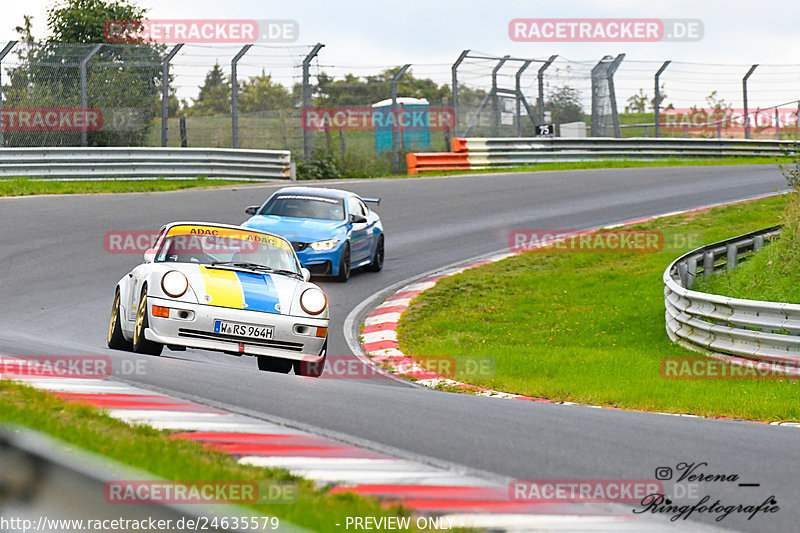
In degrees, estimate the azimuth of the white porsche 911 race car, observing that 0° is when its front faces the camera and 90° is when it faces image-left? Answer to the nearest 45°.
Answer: approximately 0°

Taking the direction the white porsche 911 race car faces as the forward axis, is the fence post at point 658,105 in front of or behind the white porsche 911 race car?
behind

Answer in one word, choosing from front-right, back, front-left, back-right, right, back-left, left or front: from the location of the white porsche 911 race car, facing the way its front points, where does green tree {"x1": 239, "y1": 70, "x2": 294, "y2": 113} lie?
back

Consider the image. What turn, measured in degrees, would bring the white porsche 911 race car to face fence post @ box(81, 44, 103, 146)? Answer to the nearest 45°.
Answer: approximately 180°

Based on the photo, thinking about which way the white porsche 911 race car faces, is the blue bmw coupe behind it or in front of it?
behind

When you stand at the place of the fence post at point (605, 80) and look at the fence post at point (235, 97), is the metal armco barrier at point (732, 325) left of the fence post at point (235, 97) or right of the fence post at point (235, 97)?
left

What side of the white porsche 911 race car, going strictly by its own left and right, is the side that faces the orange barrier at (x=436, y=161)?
back

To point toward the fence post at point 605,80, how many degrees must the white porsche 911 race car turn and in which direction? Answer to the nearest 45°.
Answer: approximately 135° to its left

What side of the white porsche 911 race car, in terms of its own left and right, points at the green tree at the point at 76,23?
back

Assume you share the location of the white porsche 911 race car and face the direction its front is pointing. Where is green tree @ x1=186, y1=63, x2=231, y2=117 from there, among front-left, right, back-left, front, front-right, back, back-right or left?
back

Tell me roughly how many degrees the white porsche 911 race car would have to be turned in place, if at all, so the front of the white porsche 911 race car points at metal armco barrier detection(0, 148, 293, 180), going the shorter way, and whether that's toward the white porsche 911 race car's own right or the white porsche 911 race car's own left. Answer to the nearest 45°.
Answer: approximately 180°

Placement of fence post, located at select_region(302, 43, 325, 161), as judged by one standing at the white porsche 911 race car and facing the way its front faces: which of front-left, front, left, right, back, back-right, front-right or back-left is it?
back

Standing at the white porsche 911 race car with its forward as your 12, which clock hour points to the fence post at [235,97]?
The fence post is roughly at 6 o'clock from the white porsche 911 race car.

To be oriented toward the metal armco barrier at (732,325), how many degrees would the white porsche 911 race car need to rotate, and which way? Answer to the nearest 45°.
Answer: approximately 90° to its left

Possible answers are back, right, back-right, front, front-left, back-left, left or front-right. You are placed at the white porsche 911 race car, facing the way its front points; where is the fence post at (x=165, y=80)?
back
